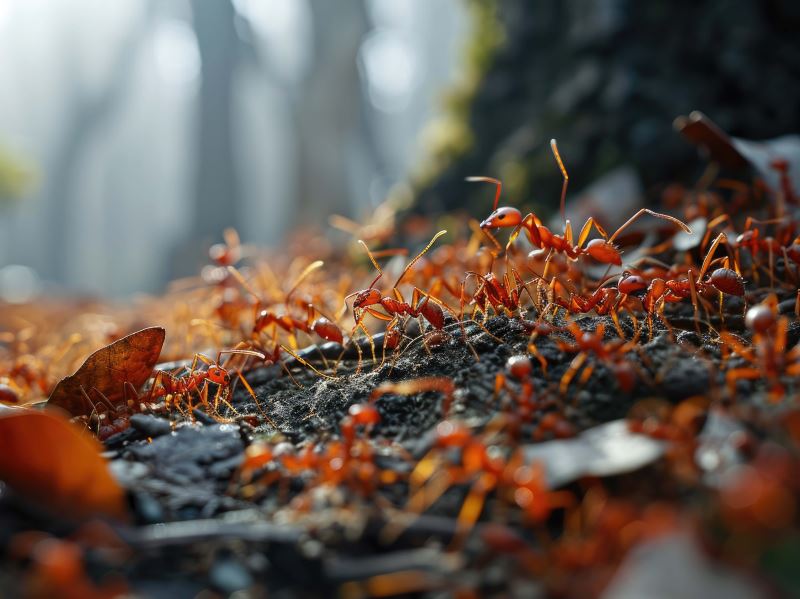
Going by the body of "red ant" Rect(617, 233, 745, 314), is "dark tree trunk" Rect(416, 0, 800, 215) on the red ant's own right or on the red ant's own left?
on the red ant's own right

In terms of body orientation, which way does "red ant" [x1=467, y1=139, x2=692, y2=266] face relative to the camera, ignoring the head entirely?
to the viewer's left

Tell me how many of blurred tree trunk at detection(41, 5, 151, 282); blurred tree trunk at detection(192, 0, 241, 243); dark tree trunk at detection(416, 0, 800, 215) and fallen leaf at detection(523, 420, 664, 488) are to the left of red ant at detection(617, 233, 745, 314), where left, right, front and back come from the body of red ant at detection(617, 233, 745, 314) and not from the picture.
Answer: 1

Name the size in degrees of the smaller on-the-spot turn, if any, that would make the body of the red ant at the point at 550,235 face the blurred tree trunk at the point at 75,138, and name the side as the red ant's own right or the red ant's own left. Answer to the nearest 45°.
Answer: approximately 45° to the red ant's own right

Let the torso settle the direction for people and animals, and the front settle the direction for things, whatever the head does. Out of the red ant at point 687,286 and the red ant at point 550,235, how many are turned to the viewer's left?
2

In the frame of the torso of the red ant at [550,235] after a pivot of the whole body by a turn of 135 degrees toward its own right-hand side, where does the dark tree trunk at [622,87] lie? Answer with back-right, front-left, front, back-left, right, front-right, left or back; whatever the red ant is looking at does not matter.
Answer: front-left

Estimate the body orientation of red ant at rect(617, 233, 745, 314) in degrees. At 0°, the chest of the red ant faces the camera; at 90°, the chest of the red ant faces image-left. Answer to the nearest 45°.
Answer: approximately 90°

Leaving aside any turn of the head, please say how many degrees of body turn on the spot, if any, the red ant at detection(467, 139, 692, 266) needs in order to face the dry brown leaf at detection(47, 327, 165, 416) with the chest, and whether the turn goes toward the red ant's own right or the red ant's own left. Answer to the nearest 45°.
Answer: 0° — it already faces it

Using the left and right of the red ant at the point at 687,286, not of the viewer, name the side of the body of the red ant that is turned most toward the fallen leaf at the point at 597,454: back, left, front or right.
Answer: left
